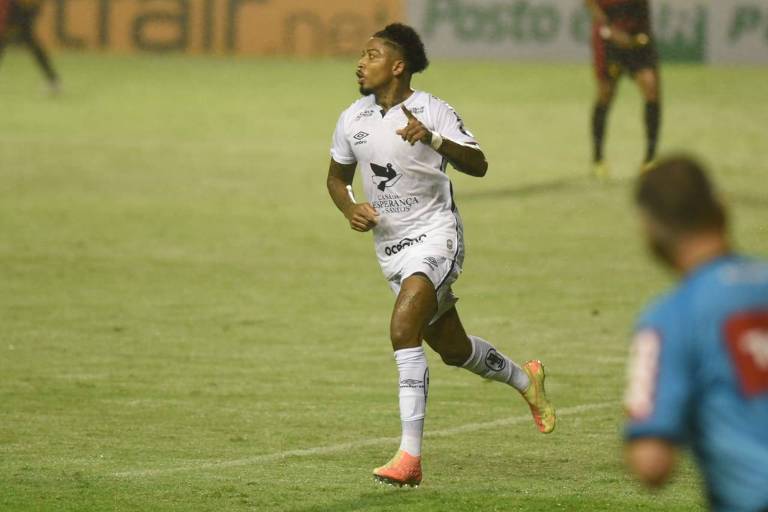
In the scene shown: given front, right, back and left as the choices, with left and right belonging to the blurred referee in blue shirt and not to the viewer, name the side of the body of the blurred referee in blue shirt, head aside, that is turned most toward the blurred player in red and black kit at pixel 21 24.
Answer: front

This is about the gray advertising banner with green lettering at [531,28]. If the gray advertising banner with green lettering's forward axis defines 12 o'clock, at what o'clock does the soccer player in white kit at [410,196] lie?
The soccer player in white kit is roughly at 12 o'clock from the gray advertising banner with green lettering.

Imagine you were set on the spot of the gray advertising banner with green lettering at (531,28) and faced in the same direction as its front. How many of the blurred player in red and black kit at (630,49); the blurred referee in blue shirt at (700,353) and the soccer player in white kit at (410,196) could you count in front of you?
3

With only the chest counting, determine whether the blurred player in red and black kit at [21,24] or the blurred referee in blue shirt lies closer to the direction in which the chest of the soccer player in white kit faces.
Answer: the blurred referee in blue shirt

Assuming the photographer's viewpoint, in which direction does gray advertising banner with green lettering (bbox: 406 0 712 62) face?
facing the viewer

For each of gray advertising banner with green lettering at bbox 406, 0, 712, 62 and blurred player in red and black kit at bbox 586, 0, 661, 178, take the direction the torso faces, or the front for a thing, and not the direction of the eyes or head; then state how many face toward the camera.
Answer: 2

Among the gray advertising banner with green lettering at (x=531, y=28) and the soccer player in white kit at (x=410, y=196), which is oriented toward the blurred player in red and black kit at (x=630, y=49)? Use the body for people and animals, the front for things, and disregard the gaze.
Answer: the gray advertising banner with green lettering

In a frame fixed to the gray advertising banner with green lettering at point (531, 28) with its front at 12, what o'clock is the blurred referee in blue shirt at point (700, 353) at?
The blurred referee in blue shirt is roughly at 12 o'clock from the gray advertising banner with green lettering.

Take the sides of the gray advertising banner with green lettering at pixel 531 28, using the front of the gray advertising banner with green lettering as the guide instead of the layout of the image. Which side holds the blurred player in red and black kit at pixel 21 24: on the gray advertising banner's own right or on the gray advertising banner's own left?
on the gray advertising banner's own right

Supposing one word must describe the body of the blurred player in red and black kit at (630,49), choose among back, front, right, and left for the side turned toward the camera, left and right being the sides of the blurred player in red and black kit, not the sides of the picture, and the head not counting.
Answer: front

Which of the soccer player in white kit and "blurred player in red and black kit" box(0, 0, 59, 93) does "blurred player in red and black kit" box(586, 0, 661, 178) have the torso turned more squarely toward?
the soccer player in white kit

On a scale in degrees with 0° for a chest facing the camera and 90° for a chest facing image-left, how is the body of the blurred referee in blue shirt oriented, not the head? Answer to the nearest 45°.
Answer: approximately 135°

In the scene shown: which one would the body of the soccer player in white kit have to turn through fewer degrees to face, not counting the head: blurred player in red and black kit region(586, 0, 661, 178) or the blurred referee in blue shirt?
the blurred referee in blue shirt

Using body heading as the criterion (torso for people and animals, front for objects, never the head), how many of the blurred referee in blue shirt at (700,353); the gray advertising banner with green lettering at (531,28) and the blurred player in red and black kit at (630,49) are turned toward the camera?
2

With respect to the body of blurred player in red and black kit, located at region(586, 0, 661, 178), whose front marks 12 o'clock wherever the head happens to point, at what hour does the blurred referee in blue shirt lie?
The blurred referee in blue shirt is roughly at 12 o'clock from the blurred player in red and black kit.

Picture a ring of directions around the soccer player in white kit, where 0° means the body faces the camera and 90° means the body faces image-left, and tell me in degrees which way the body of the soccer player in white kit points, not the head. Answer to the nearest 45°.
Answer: approximately 45°
